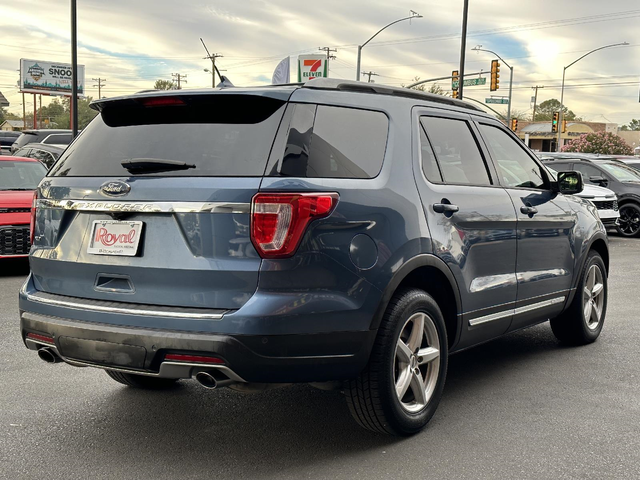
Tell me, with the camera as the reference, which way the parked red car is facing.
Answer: facing the viewer

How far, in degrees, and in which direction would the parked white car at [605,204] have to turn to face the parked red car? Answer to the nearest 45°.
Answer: approximately 90° to its right

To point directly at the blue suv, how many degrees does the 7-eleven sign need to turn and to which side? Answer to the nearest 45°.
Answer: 0° — it already faces it

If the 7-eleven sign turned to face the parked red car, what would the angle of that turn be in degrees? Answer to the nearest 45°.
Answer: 0° — it already faces it

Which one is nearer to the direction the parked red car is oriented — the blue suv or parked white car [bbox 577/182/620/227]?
the blue suv

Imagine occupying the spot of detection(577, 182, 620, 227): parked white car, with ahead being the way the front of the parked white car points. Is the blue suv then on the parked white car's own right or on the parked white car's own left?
on the parked white car's own right

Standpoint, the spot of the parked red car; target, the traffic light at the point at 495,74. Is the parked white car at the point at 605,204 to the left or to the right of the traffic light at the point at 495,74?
right

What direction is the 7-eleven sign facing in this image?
toward the camera

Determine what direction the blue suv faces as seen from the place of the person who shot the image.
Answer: facing away from the viewer and to the right of the viewer

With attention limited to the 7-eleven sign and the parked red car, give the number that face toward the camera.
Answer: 2

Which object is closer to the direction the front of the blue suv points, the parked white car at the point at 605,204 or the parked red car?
the parked white car

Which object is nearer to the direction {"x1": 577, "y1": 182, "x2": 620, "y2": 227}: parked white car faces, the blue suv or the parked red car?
the blue suv

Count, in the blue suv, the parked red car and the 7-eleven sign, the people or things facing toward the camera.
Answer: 2

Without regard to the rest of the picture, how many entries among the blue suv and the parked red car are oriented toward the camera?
1

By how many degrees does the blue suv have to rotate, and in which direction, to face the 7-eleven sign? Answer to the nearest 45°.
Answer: approximately 45° to its left

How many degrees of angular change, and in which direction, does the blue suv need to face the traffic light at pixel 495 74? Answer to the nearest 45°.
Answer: approximately 45° to its left
